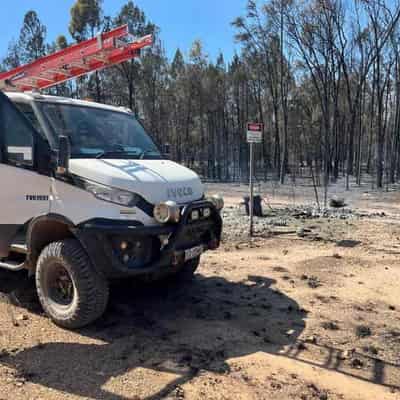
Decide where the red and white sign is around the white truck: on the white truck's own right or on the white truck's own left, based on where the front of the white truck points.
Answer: on the white truck's own left

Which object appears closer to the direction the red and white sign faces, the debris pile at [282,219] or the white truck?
the white truck

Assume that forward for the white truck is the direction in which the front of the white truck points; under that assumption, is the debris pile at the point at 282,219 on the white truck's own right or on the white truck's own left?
on the white truck's own left

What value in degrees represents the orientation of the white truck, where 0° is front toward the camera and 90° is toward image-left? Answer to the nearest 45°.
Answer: approximately 315°

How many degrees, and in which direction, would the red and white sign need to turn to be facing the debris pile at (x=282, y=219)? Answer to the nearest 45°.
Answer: approximately 180°
